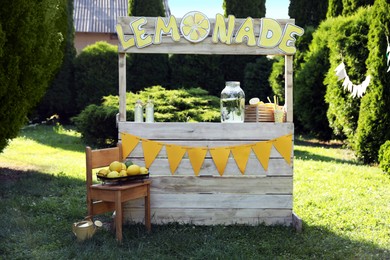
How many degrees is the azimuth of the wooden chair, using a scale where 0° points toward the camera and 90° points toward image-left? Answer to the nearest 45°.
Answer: approximately 315°

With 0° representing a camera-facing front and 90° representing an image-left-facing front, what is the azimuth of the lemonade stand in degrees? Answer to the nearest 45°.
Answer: approximately 0°

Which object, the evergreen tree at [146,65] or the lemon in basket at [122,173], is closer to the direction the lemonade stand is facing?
the lemon in basket

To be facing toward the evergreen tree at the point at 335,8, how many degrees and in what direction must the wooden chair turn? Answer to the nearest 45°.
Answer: approximately 90° to its left

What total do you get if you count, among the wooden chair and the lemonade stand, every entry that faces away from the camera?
0

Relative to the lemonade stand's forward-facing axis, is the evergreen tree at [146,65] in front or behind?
behind

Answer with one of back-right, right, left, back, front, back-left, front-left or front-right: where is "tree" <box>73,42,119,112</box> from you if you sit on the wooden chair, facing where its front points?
back-left
